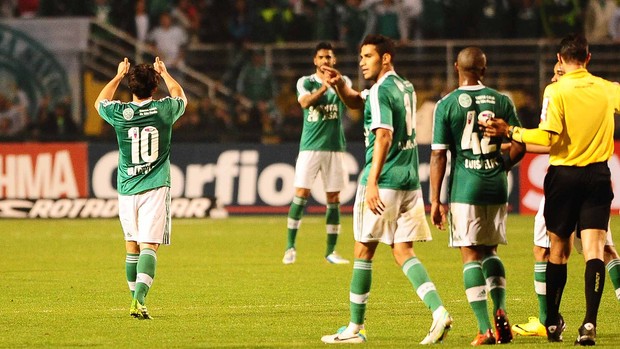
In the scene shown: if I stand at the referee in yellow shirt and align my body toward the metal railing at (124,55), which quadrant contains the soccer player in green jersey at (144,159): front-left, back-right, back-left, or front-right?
front-left

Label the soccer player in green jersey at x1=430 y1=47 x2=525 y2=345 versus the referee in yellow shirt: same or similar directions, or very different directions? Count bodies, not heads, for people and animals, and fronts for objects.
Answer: same or similar directions

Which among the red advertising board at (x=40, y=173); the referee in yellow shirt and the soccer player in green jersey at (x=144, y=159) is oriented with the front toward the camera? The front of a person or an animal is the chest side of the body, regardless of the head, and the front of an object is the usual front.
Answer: the red advertising board

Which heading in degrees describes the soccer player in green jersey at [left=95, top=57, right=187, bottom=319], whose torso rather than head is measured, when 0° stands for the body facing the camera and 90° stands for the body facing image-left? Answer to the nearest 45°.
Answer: approximately 180°

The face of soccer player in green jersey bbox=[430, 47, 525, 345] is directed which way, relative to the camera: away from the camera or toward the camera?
away from the camera

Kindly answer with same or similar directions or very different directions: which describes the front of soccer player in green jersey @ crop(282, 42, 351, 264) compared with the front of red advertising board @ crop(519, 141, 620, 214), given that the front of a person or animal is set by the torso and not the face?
same or similar directions

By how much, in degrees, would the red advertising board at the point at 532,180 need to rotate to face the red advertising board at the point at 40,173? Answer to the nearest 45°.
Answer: approximately 90° to its right

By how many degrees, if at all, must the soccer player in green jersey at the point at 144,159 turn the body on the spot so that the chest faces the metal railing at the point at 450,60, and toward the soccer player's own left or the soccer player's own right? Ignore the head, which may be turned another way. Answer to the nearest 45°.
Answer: approximately 45° to the soccer player's own right

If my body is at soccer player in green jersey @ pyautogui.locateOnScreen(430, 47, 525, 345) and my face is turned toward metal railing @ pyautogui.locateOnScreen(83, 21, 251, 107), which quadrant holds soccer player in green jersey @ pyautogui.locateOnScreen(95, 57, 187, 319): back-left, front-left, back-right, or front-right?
front-left

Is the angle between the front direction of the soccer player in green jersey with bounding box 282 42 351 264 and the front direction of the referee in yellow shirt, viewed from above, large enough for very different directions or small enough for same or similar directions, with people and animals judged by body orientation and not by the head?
very different directions

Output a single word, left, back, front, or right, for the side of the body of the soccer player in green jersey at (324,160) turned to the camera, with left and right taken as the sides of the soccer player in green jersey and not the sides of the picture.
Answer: front

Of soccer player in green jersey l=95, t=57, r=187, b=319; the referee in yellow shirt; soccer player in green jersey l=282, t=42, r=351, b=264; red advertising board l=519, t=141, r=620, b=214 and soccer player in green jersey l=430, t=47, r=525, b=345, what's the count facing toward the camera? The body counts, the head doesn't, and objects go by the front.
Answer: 2

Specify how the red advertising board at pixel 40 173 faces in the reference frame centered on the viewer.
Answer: facing the viewer

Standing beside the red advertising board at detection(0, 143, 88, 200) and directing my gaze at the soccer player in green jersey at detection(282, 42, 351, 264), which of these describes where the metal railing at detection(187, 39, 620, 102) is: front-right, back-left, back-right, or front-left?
front-left
